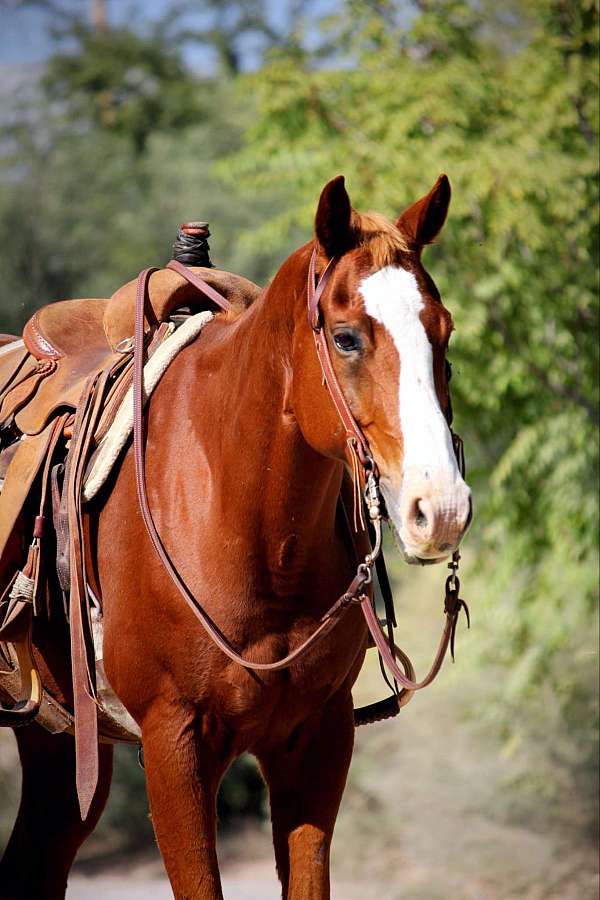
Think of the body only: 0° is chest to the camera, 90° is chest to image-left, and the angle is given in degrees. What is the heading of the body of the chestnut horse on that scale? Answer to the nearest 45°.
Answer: approximately 315°
